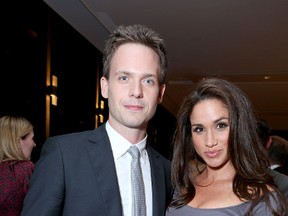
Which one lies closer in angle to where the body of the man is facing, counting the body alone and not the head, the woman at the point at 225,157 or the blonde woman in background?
the woman

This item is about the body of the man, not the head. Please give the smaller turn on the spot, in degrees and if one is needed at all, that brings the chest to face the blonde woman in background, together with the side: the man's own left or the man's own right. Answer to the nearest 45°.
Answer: approximately 180°

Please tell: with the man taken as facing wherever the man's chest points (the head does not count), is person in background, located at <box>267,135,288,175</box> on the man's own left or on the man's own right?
on the man's own left

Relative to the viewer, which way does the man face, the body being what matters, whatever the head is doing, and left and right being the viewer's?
facing the viewer and to the right of the viewer

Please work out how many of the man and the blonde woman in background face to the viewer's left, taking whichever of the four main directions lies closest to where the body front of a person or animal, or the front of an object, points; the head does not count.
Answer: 0
